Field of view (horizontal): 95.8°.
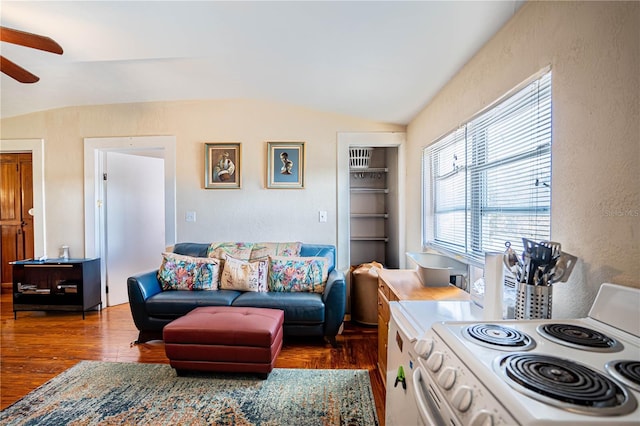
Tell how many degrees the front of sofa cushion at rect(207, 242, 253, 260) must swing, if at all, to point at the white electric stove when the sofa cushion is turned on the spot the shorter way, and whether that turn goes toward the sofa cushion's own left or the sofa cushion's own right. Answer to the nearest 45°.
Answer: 0° — it already faces it

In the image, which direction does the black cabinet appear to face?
toward the camera

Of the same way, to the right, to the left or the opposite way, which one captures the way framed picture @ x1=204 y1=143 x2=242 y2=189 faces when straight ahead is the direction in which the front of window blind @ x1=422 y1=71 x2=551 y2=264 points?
to the left

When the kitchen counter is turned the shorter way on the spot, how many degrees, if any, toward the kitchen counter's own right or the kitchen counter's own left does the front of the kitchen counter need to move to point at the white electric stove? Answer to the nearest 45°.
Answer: approximately 90° to the kitchen counter's own left

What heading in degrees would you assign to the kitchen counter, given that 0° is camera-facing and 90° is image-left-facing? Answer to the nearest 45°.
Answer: approximately 90°

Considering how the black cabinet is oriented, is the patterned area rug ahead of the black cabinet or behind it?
ahead

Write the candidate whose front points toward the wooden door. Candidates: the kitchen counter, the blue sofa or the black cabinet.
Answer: the kitchen counter

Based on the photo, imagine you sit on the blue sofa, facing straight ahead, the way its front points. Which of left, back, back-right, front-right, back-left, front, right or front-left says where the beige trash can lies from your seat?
left

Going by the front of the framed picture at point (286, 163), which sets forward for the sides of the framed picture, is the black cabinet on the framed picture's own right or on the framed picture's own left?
on the framed picture's own right

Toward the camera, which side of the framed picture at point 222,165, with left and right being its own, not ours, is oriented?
front

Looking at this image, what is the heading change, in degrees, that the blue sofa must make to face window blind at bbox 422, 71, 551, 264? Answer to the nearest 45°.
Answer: approximately 45° to its left

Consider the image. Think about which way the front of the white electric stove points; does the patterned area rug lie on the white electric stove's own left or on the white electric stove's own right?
on the white electric stove's own right

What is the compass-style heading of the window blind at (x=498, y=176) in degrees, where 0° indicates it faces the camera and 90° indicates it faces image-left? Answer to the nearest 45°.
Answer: approximately 45°

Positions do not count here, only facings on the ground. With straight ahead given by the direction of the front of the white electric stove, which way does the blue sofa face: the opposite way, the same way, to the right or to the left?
to the left

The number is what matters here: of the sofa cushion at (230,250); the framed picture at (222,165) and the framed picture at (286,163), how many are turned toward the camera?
3

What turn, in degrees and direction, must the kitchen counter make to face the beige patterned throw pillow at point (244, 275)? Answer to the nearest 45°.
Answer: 0° — it already faces it
